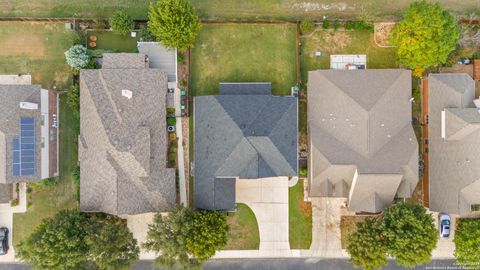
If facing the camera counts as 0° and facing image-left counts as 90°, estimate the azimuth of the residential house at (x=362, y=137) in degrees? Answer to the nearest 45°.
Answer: approximately 0°

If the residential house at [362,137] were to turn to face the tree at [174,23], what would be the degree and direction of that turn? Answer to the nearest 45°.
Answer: approximately 90° to its right

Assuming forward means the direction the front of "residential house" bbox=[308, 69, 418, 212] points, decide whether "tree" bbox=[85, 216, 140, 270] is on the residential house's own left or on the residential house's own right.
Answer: on the residential house's own right

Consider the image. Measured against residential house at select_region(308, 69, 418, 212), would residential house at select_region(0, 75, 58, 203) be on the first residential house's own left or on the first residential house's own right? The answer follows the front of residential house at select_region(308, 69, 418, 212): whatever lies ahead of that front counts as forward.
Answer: on the first residential house's own right

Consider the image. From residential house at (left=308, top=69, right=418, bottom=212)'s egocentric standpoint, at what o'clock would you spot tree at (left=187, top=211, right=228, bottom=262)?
The tree is roughly at 2 o'clock from the residential house.

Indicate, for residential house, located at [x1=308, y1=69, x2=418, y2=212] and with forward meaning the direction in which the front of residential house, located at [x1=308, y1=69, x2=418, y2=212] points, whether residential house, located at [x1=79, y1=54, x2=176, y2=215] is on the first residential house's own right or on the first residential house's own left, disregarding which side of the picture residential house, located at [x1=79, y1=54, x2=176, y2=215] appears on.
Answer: on the first residential house's own right

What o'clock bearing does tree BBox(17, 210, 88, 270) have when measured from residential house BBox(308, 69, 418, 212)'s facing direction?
The tree is roughly at 2 o'clock from the residential house.

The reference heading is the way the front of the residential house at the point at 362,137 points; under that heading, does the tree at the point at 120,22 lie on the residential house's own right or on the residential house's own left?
on the residential house's own right
